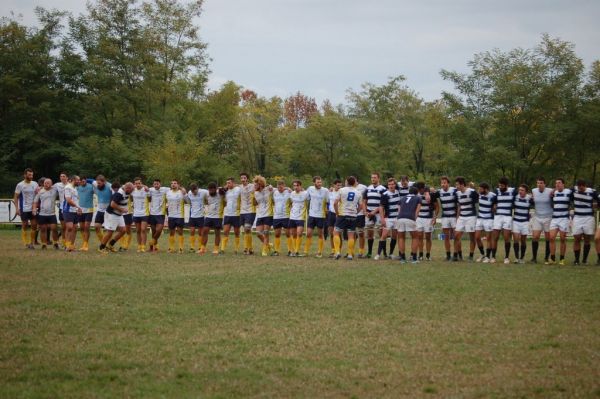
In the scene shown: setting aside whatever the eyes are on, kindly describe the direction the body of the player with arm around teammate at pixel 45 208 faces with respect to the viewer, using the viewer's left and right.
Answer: facing the viewer
